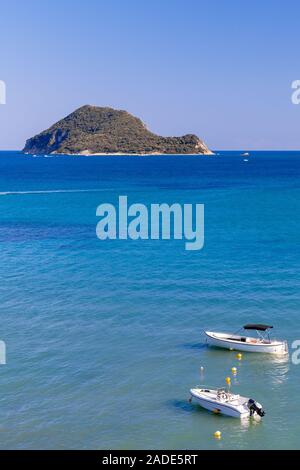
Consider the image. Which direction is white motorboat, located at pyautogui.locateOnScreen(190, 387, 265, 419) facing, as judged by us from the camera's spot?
facing away from the viewer and to the left of the viewer
